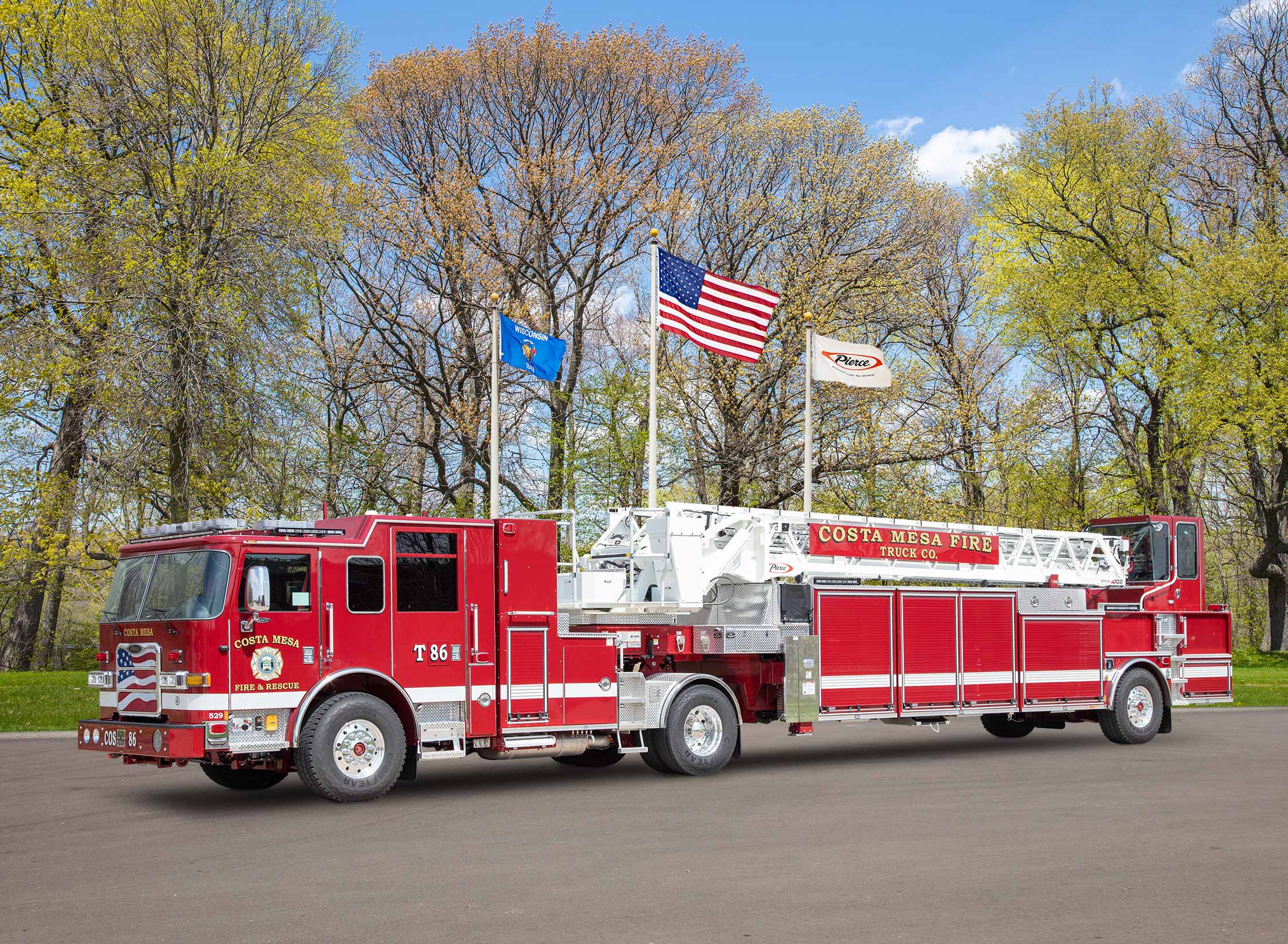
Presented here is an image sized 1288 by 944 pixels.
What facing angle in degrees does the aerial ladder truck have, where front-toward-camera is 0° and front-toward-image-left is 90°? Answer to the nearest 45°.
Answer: approximately 45°

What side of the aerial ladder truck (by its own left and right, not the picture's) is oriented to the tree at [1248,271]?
back

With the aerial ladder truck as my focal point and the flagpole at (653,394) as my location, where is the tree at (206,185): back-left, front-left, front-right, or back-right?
back-right

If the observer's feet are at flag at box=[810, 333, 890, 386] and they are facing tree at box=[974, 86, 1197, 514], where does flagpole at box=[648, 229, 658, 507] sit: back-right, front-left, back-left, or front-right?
back-left

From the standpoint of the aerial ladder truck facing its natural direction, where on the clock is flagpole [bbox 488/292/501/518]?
The flagpole is roughly at 4 o'clock from the aerial ladder truck.

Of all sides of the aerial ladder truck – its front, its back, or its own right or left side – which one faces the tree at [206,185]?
right

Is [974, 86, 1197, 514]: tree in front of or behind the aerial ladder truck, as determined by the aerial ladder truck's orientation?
behind
